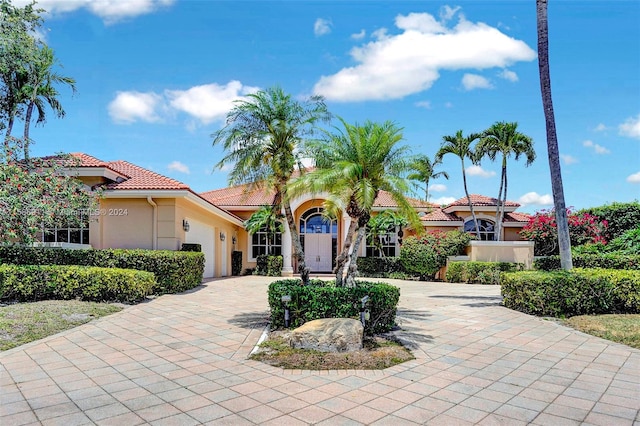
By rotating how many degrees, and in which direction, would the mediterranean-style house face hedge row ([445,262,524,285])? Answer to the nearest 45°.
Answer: approximately 90° to its left

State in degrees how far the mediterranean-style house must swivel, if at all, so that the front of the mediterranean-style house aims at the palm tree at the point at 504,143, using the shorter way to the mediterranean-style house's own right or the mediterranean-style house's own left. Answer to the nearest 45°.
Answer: approximately 90° to the mediterranean-style house's own left

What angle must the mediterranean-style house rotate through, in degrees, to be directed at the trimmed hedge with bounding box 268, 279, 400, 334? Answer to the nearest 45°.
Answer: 0° — it already faces it

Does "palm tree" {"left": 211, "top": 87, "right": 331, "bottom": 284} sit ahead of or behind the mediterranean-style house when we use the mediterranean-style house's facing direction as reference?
ahead

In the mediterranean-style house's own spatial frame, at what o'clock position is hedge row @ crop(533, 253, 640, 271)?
The hedge row is roughly at 10 o'clock from the mediterranean-style house.

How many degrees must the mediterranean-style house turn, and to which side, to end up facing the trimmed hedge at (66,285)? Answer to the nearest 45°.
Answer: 0° — it already faces it

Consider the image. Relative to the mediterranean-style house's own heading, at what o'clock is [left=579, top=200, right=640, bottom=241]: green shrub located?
The green shrub is roughly at 9 o'clock from the mediterranean-style house.

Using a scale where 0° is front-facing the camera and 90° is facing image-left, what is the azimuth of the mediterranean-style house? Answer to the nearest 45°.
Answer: approximately 0°

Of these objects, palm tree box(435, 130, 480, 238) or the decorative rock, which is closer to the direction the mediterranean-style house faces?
the decorative rock

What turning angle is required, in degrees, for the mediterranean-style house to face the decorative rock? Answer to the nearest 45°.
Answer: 0° — it already faces it
